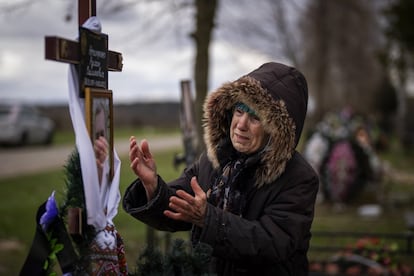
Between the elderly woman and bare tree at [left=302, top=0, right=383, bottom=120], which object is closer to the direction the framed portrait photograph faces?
the elderly woman

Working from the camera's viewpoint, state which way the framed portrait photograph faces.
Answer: facing the viewer and to the right of the viewer

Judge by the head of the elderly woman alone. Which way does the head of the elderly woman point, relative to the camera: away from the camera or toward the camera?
toward the camera

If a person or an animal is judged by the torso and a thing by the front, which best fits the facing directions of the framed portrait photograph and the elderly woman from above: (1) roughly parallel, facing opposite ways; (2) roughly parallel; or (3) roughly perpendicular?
roughly perpendicular

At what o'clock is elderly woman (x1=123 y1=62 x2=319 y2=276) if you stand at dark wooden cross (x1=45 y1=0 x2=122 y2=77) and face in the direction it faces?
The elderly woman is roughly at 10 o'clock from the dark wooden cross.

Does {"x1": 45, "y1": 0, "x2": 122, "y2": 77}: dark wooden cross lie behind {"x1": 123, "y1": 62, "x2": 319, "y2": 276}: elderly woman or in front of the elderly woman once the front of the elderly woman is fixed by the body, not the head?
in front

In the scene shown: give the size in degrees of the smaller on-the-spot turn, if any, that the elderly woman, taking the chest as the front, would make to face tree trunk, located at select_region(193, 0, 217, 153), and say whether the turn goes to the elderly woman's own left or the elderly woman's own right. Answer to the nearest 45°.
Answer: approximately 135° to the elderly woman's own right

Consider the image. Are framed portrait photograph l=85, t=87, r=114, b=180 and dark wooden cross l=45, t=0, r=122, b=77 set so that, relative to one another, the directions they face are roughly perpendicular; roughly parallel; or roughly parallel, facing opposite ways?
roughly parallel

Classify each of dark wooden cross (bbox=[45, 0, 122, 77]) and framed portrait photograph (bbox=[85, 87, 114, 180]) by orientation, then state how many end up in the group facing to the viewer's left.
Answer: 0

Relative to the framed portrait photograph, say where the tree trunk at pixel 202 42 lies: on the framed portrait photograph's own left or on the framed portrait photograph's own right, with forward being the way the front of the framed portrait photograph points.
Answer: on the framed portrait photograph's own left

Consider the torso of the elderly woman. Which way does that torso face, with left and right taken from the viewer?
facing the viewer and to the left of the viewer

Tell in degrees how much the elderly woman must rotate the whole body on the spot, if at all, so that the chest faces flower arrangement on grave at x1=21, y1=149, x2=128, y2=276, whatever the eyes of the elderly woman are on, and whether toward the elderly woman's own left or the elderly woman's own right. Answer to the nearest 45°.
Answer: approximately 45° to the elderly woman's own right

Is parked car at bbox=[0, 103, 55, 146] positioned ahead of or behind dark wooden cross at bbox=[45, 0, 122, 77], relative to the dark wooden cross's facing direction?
behind
